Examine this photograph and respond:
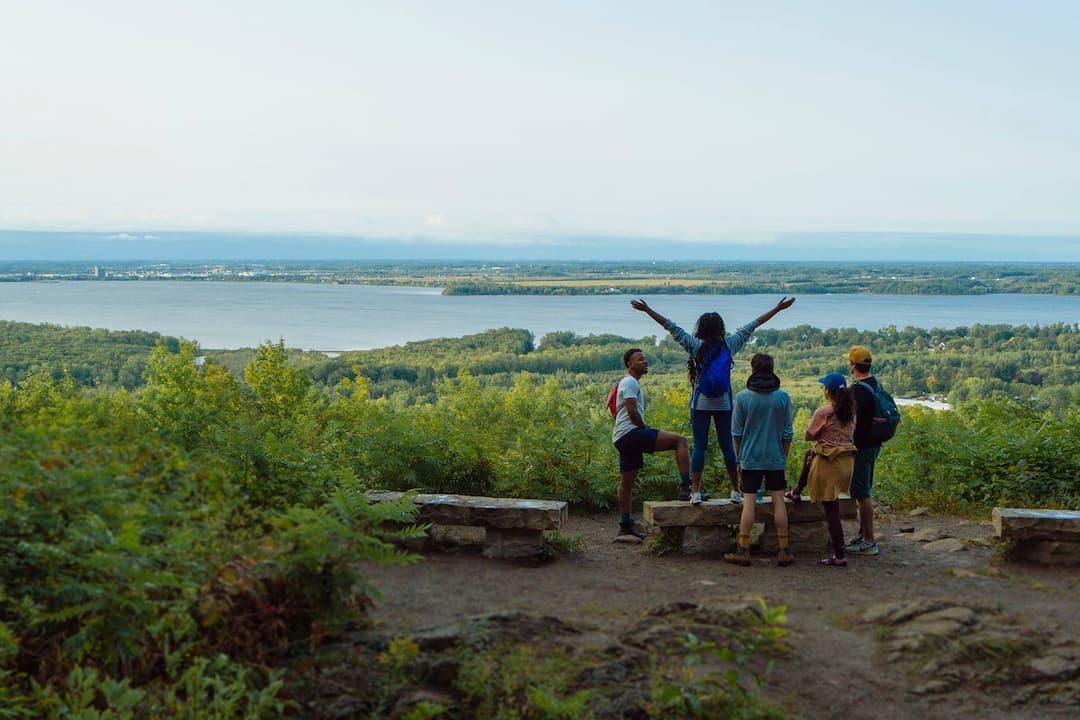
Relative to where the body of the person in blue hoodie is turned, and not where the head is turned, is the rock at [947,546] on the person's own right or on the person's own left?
on the person's own right

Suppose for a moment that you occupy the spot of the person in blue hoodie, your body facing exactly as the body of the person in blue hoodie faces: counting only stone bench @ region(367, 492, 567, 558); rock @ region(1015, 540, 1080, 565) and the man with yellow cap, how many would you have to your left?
1

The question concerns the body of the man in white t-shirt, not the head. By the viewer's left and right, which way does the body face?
facing to the right of the viewer

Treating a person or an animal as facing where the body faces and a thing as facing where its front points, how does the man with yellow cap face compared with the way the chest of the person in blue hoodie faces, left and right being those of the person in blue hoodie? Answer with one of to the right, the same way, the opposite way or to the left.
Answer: to the left

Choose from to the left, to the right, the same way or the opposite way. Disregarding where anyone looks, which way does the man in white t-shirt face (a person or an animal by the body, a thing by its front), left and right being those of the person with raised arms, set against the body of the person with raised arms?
to the right

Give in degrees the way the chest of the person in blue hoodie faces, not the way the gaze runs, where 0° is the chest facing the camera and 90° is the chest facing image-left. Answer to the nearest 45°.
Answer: approximately 180°

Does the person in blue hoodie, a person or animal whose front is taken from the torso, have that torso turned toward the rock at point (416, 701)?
no

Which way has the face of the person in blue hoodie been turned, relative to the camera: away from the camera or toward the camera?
away from the camera

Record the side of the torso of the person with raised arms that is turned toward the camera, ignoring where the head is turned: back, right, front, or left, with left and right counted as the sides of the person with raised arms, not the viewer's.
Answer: back

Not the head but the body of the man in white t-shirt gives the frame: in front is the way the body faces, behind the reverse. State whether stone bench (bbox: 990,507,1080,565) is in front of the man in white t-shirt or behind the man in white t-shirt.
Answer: in front

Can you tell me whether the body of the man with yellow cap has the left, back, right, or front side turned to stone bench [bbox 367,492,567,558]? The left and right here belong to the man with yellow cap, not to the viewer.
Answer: front

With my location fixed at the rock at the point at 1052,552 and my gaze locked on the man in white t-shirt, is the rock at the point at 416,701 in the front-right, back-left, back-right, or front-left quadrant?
front-left

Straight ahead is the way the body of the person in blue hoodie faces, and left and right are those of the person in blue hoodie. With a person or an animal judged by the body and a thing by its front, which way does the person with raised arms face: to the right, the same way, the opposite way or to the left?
the same way

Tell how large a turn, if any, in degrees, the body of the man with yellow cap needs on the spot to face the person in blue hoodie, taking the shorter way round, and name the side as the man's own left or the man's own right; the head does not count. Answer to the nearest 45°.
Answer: approximately 45° to the man's own left

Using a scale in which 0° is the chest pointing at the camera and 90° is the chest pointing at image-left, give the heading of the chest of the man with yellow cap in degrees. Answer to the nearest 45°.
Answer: approximately 90°

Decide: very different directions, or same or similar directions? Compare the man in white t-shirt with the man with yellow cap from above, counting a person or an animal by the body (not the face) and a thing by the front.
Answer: very different directions

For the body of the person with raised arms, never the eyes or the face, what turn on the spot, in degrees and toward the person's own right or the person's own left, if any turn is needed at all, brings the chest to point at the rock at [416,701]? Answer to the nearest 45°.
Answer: approximately 180°

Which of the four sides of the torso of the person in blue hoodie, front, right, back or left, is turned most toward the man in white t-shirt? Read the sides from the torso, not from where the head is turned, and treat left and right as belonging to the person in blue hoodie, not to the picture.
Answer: left
